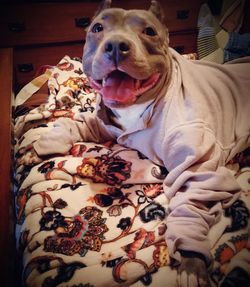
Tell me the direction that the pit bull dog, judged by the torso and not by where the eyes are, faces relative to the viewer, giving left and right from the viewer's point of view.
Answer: facing the viewer and to the left of the viewer

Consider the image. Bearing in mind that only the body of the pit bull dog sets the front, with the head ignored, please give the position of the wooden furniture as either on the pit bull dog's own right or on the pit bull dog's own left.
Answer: on the pit bull dog's own right
